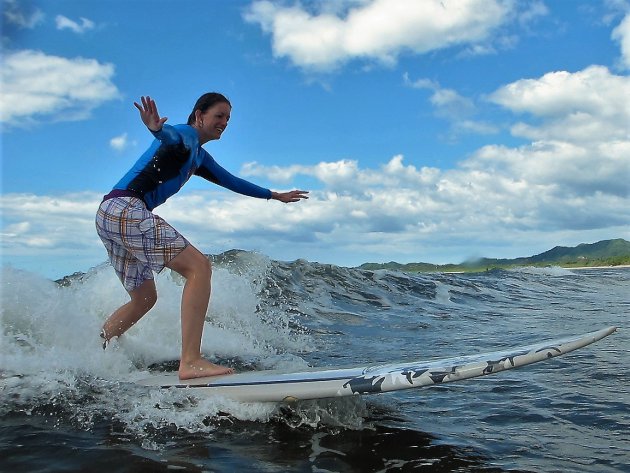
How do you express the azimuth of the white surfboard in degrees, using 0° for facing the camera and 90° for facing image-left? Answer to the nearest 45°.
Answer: approximately 270°
